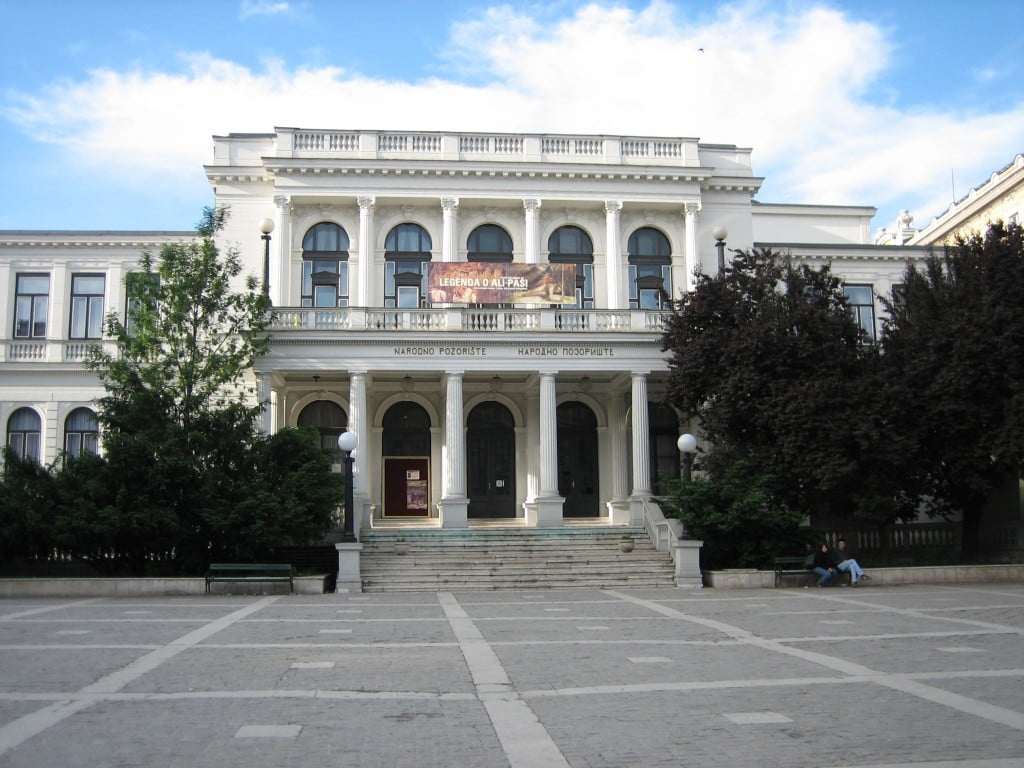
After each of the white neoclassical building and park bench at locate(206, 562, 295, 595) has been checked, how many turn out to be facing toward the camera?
2

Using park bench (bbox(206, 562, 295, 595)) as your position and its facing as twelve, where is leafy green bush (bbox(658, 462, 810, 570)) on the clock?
The leafy green bush is roughly at 9 o'clock from the park bench.

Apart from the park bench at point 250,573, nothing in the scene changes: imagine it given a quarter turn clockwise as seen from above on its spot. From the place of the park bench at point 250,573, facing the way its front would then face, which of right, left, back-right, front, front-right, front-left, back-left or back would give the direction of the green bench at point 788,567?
back

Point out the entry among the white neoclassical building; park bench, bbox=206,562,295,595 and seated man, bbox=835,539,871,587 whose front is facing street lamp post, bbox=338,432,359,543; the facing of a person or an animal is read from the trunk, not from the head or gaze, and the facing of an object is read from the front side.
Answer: the white neoclassical building

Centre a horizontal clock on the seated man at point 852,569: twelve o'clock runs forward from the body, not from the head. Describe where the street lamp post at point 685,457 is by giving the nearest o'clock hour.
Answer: The street lamp post is roughly at 4 o'clock from the seated man.

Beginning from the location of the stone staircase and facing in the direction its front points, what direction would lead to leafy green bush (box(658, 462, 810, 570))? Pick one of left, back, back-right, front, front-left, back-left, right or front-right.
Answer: left

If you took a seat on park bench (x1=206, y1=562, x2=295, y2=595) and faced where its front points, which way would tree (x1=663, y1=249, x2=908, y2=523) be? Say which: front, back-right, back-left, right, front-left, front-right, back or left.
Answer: left

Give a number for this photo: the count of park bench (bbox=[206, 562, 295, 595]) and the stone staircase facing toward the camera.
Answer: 2

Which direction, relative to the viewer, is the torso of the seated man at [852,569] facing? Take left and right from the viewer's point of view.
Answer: facing the viewer and to the right of the viewer

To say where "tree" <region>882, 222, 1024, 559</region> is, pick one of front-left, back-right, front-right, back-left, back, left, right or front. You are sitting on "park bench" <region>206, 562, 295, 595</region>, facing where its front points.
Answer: left

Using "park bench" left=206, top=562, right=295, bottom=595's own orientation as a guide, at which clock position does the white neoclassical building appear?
The white neoclassical building is roughly at 7 o'clock from the park bench.
